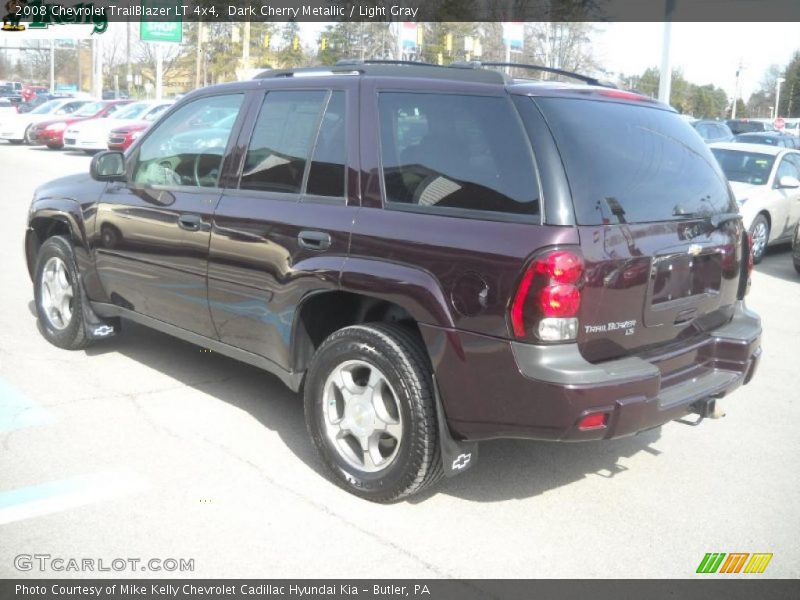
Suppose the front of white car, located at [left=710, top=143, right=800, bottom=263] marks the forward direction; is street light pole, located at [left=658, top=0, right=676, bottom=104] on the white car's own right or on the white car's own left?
on the white car's own right

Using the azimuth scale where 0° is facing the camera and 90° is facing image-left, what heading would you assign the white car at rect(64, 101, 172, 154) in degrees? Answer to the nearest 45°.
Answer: approximately 45°

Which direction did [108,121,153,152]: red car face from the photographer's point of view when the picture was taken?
facing the viewer and to the left of the viewer

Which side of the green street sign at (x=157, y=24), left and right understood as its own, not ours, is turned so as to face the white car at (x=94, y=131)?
front

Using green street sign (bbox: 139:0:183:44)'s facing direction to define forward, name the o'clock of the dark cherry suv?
The dark cherry suv is roughly at 12 o'clock from the green street sign.

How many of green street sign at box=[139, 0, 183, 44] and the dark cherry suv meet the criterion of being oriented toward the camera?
1

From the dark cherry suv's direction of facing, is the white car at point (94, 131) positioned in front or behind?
in front

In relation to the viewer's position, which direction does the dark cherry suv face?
facing away from the viewer and to the left of the viewer

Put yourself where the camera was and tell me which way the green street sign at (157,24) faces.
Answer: facing the viewer

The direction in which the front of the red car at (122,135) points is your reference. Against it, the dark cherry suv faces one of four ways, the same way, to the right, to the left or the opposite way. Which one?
to the right
